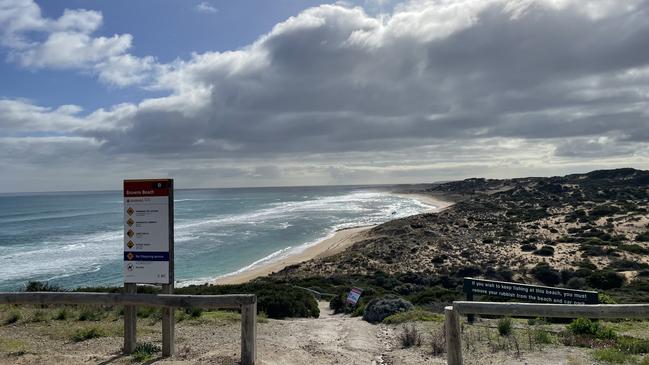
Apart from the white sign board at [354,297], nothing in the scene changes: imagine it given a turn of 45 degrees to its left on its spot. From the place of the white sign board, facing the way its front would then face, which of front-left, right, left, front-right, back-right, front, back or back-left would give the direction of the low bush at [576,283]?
left

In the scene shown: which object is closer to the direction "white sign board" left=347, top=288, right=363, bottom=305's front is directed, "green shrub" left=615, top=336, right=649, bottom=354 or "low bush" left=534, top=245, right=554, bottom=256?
the green shrub

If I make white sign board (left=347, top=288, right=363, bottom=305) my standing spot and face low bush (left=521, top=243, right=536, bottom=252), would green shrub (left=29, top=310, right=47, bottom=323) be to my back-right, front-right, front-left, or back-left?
back-left

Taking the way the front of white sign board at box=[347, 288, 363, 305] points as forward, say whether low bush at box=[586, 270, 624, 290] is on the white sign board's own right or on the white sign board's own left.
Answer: on the white sign board's own left

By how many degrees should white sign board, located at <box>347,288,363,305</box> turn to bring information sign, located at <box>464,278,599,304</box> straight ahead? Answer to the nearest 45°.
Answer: approximately 45° to its left

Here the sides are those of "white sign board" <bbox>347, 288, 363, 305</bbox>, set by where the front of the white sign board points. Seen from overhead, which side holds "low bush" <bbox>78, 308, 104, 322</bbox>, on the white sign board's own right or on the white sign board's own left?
on the white sign board's own right

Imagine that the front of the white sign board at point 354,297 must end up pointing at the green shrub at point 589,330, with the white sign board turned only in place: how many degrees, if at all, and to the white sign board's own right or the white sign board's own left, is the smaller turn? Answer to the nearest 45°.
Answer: approximately 45° to the white sign board's own left

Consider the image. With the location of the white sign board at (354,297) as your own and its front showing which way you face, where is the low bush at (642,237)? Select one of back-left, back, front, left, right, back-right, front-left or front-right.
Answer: back-left

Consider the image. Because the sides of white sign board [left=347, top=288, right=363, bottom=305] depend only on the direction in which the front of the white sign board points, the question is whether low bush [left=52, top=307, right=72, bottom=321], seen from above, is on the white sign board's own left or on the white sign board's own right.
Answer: on the white sign board's own right

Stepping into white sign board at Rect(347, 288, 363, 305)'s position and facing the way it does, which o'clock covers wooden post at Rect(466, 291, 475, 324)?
The wooden post is roughly at 11 o'clock from the white sign board.

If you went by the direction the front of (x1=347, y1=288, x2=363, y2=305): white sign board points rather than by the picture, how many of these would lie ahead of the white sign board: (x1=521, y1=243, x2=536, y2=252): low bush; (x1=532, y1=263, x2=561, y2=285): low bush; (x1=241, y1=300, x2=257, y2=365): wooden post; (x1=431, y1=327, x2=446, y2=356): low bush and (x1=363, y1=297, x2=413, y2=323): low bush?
3

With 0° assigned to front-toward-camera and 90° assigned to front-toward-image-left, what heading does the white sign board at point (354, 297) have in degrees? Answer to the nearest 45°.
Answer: approximately 0°

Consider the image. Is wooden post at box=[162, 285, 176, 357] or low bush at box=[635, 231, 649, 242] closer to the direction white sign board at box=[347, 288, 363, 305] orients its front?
the wooden post
